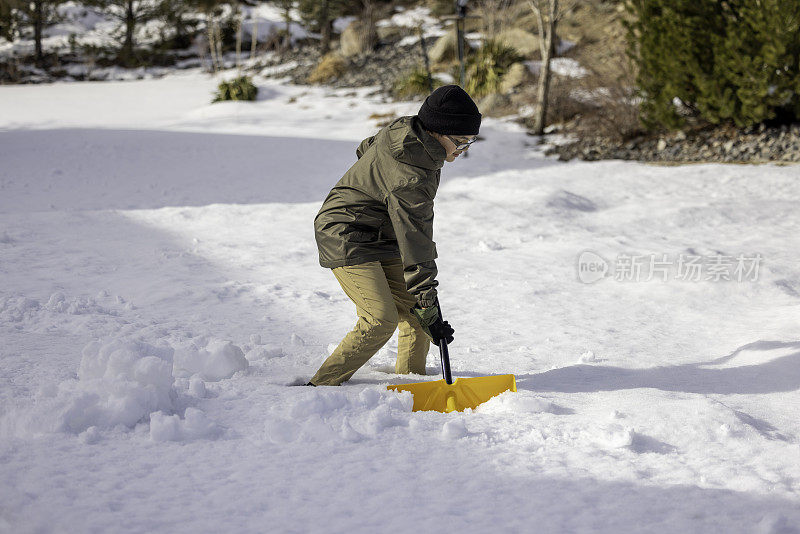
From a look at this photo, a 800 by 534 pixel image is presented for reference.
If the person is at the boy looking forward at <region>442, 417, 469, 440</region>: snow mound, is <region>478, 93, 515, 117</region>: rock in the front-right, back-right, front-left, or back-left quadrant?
back-left

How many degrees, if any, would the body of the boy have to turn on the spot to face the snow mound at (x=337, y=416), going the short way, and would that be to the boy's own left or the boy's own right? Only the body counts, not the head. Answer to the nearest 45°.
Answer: approximately 90° to the boy's own right

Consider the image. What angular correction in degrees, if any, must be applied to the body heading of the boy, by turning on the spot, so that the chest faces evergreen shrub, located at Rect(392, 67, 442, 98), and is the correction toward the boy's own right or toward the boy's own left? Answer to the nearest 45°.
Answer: approximately 90° to the boy's own left

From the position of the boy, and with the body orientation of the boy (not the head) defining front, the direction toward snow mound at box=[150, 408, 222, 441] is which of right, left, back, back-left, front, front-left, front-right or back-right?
back-right

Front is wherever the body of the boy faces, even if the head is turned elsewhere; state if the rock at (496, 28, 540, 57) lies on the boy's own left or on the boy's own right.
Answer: on the boy's own left

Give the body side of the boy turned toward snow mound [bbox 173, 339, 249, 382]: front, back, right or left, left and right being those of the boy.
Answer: back

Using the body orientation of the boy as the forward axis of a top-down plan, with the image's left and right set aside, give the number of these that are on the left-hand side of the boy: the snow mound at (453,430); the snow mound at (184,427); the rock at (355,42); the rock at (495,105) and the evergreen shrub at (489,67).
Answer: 3

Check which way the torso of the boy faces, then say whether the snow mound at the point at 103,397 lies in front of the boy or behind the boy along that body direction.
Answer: behind

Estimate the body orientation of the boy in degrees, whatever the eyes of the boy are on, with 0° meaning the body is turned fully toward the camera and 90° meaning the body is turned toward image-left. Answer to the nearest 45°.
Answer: approximately 270°

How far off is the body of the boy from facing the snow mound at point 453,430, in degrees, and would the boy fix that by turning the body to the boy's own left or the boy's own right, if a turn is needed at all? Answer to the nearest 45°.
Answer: approximately 90° to the boy's own right

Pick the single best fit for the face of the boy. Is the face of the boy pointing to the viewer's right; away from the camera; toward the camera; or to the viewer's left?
to the viewer's right
